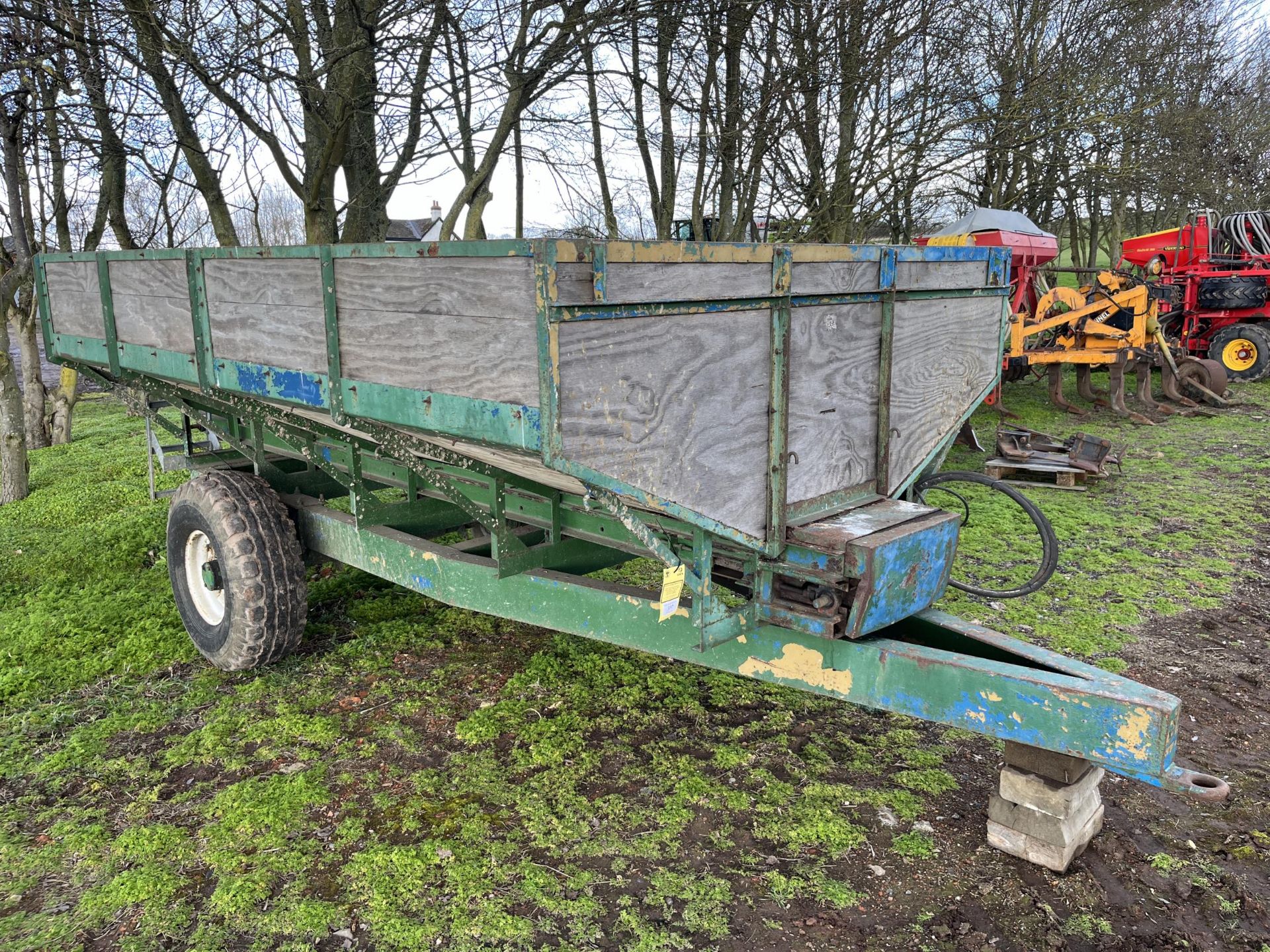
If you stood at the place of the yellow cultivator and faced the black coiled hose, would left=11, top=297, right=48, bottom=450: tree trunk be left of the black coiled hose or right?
right

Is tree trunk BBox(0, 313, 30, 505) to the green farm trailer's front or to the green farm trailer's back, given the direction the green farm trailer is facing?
to the back

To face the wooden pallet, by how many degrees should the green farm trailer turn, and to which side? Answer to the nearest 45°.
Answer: approximately 90° to its left

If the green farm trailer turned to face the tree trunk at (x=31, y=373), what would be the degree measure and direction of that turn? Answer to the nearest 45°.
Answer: approximately 180°

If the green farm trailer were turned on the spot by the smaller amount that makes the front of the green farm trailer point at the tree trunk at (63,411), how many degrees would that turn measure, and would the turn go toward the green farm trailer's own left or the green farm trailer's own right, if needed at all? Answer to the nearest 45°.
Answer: approximately 180°

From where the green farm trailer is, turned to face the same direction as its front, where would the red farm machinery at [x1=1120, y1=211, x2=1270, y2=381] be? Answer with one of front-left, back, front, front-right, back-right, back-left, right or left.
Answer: left

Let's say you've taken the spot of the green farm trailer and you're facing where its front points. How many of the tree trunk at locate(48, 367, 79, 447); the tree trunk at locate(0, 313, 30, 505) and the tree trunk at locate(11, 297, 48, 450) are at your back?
3

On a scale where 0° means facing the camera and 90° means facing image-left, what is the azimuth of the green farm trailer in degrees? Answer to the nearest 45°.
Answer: approximately 315°
